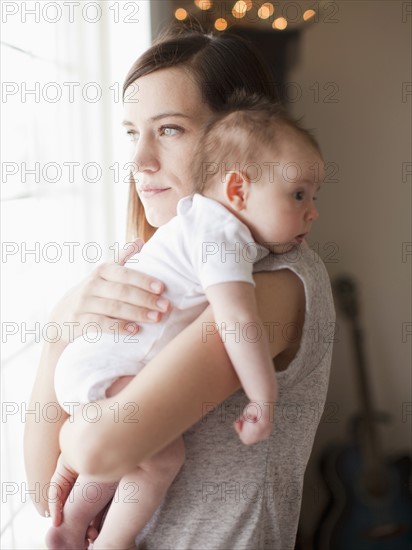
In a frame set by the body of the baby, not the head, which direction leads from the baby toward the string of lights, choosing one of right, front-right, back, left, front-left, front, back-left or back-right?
left

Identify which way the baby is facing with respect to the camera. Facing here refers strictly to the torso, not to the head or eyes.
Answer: to the viewer's right

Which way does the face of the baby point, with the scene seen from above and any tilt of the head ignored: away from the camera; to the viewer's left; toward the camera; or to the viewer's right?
to the viewer's right

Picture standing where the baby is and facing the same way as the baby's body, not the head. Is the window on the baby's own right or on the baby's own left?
on the baby's own left

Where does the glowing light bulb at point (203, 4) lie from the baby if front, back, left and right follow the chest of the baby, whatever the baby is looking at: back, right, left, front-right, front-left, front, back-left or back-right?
left

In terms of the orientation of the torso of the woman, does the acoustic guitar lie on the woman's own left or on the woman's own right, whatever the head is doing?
on the woman's own right

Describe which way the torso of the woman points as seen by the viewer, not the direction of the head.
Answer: to the viewer's left
